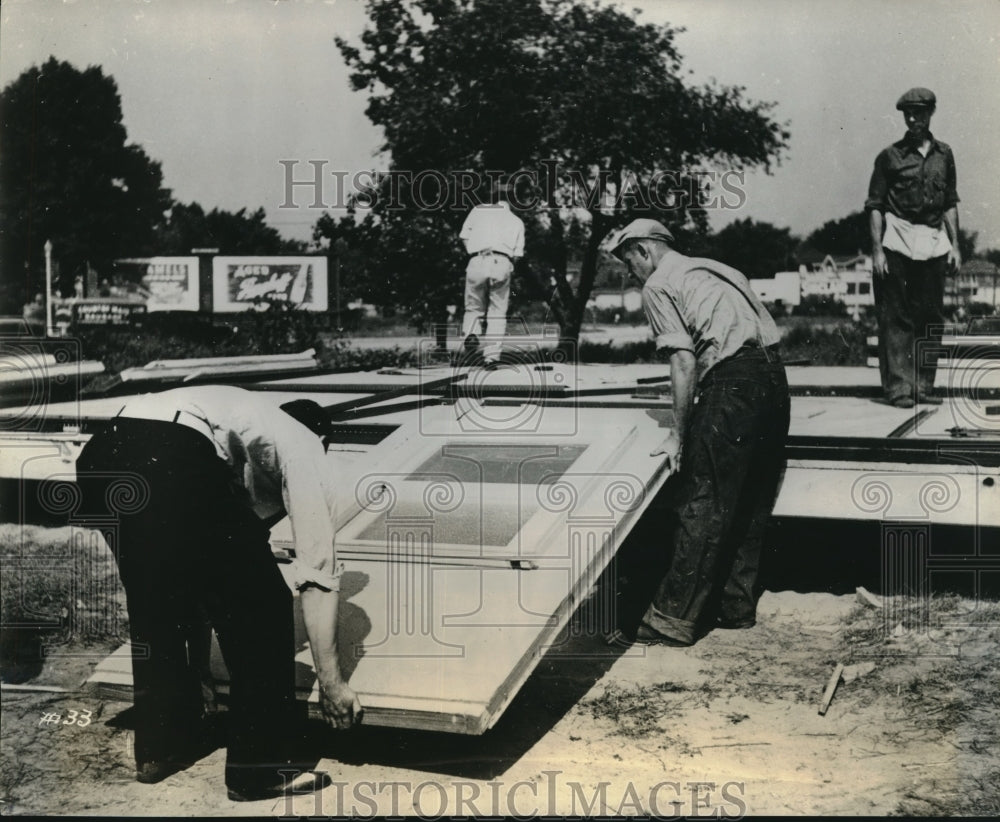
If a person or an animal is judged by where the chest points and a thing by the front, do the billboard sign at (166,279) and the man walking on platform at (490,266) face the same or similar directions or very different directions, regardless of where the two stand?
very different directions

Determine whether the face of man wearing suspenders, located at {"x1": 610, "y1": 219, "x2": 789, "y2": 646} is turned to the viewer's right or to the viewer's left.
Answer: to the viewer's left

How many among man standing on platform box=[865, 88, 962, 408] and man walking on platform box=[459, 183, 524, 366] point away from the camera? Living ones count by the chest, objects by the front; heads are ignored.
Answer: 1

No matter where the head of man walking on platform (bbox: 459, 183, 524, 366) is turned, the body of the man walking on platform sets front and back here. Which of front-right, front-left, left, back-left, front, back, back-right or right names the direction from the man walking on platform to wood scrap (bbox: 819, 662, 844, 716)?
back-right

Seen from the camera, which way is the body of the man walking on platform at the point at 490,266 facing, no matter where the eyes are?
away from the camera

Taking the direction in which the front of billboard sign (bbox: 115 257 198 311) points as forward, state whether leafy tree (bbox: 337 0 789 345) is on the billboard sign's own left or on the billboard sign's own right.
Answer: on the billboard sign's own left

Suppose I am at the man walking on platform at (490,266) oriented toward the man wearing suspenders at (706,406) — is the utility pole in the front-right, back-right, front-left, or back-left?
back-right

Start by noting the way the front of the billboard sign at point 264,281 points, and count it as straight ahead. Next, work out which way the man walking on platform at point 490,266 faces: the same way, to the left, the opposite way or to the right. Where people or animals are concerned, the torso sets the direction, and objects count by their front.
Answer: the opposite way

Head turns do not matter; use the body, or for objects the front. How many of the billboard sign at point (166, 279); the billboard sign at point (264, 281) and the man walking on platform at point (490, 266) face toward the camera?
2
